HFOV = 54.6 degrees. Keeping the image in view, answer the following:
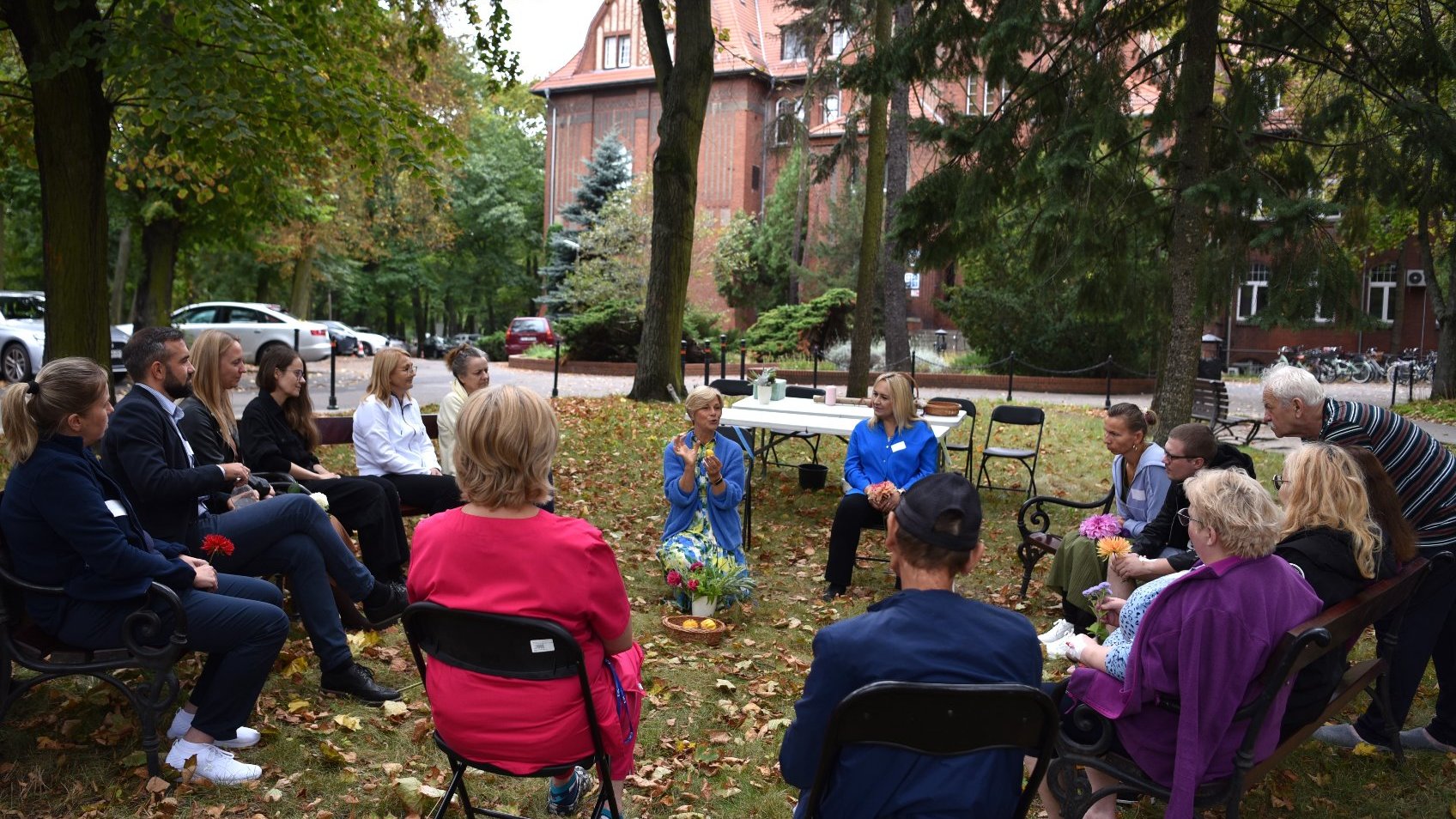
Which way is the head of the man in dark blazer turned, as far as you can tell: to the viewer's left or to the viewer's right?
to the viewer's right

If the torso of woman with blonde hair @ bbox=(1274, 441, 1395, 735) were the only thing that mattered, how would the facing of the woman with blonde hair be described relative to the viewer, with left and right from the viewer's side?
facing away from the viewer and to the left of the viewer

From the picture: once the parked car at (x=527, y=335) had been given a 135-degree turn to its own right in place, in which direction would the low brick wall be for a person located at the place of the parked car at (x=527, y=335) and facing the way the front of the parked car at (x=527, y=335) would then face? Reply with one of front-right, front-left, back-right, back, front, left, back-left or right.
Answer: front

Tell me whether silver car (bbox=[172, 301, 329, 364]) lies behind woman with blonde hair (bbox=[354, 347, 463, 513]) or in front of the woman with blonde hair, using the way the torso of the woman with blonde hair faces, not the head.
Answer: behind

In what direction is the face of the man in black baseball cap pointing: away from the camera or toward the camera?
away from the camera

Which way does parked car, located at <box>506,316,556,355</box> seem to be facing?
away from the camera

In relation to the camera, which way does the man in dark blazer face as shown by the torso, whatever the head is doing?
to the viewer's right

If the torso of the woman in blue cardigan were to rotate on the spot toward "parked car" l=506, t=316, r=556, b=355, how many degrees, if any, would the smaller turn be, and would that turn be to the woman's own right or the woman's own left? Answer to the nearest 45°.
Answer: approximately 180°

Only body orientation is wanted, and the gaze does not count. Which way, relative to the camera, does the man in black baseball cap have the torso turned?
away from the camera

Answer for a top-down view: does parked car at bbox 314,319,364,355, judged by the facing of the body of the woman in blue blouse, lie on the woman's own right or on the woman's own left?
on the woman's own right

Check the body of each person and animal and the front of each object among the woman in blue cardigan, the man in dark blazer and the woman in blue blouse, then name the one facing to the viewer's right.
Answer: the man in dark blazer

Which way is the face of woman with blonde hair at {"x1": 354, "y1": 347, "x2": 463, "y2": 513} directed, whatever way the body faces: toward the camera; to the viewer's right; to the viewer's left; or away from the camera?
to the viewer's right
